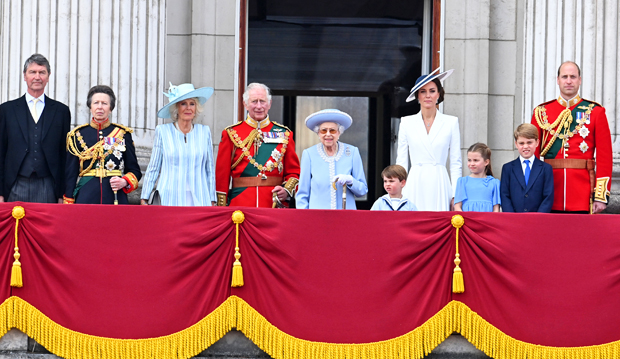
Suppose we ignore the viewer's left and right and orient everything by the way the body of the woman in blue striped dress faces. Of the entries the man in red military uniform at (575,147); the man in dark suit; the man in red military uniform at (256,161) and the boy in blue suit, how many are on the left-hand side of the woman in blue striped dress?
3

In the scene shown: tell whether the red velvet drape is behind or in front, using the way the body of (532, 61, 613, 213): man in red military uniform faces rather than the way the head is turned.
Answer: in front

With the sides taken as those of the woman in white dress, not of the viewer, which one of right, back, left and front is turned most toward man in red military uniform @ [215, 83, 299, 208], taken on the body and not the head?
right

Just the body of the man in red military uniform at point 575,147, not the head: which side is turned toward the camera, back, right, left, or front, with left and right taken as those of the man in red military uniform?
front

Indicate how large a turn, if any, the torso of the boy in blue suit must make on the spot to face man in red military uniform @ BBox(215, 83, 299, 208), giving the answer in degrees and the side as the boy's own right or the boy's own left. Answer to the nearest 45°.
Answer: approximately 90° to the boy's own right

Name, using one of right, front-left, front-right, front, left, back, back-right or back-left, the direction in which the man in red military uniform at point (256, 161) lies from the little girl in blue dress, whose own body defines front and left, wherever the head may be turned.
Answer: right

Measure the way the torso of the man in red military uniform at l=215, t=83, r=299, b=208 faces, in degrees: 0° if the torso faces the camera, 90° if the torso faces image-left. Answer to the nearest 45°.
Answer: approximately 0°

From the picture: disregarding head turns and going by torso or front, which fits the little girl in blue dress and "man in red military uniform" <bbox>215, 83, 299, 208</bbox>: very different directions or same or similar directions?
same or similar directions

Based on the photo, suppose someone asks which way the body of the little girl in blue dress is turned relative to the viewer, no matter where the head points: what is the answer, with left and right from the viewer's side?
facing the viewer

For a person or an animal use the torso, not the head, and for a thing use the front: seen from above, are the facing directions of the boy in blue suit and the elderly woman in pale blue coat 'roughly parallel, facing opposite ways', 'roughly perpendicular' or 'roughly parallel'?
roughly parallel

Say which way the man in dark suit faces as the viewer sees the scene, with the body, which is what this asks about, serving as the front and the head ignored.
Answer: toward the camera

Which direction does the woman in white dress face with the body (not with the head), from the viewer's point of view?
toward the camera

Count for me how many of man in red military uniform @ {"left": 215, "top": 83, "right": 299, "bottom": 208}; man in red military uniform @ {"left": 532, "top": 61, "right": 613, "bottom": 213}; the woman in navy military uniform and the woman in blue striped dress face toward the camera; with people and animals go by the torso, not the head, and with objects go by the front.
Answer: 4

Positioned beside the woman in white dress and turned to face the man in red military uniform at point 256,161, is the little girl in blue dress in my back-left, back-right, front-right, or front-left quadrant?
back-left
